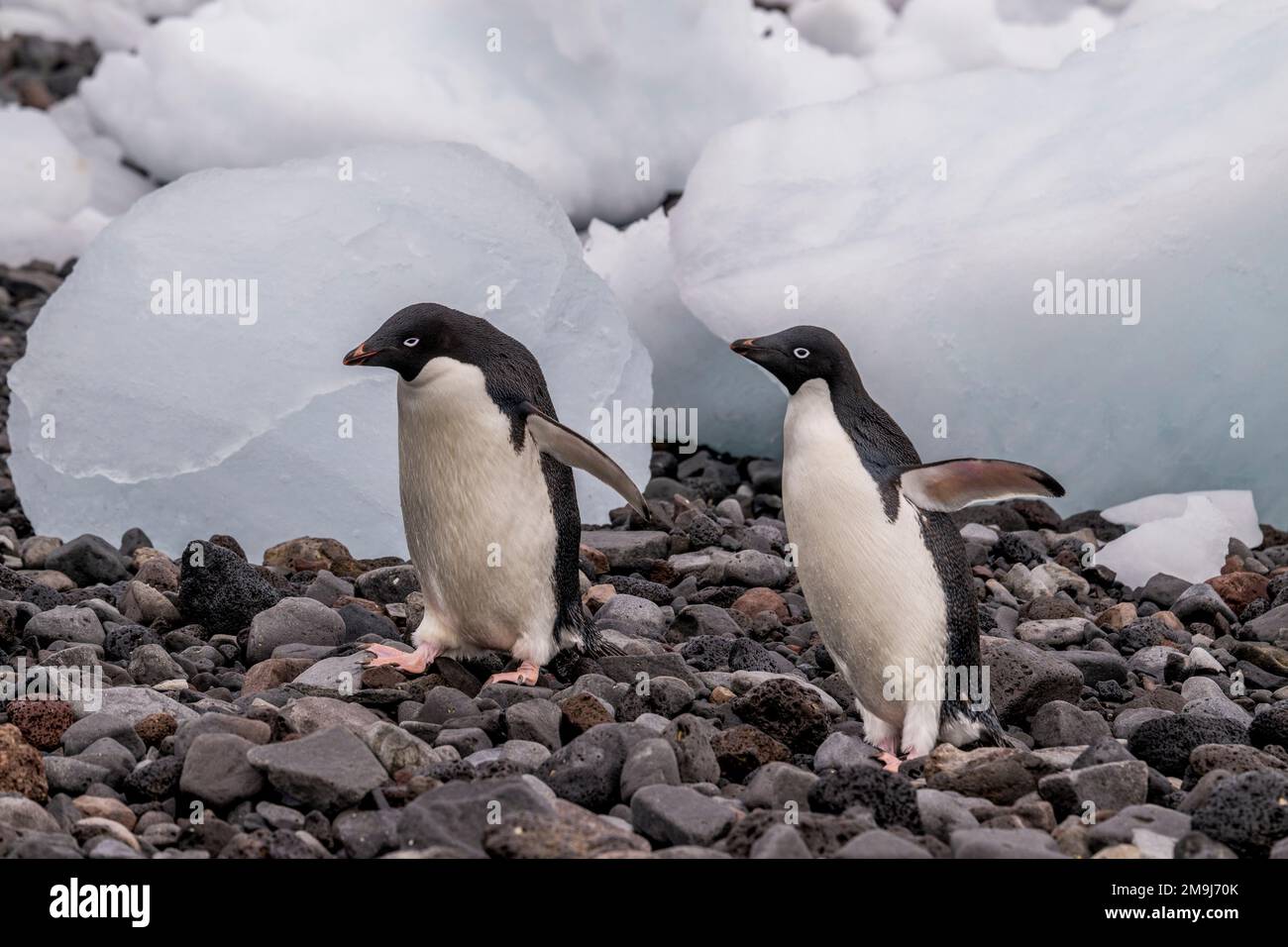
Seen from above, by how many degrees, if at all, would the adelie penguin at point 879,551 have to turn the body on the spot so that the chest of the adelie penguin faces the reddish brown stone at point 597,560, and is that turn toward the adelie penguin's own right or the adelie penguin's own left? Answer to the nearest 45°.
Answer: approximately 90° to the adelie penguin's own right

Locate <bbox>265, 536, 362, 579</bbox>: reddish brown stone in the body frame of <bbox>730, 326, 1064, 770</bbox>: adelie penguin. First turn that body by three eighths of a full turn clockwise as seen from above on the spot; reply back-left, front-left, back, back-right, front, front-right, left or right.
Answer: front-left

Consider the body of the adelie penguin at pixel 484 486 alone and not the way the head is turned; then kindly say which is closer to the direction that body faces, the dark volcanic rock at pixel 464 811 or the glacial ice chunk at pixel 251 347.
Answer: the dark volcanic rock

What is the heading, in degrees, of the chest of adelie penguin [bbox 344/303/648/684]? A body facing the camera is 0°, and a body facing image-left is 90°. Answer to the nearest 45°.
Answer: approximately 45°

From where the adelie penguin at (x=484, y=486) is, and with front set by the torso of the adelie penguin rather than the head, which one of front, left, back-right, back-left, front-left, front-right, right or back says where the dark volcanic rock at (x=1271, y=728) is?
back-left

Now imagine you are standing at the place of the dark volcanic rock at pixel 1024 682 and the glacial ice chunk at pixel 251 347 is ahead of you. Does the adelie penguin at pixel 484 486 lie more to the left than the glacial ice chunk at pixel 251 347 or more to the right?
left

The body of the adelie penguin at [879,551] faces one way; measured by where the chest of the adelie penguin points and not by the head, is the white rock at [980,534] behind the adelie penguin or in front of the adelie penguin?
behind
